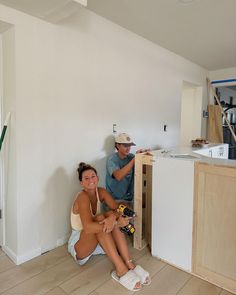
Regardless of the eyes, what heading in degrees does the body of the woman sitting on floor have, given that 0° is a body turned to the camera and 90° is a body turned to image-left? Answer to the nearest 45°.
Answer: approximately 315°

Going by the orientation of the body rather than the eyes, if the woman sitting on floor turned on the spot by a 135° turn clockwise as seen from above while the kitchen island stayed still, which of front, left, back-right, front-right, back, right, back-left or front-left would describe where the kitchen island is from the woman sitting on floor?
back

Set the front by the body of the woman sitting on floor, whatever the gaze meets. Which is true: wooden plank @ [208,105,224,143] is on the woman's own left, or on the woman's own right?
on the woman's own left
